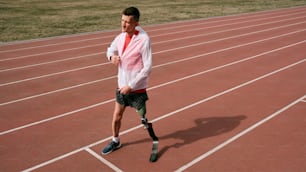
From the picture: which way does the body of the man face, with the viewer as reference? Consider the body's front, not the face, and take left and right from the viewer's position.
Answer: facing the viewer and to the left of the viewer
